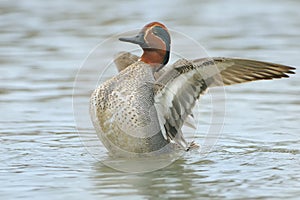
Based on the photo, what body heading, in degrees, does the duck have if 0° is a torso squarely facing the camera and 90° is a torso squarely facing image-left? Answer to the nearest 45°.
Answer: approximately 45°
